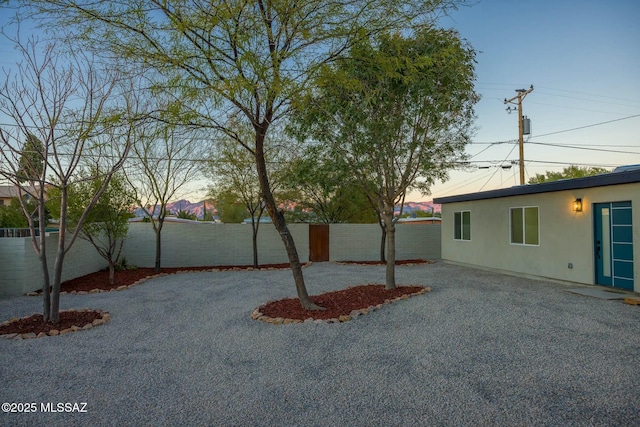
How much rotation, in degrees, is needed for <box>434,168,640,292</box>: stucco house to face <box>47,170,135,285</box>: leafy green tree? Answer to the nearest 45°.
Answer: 0° — it already faces it

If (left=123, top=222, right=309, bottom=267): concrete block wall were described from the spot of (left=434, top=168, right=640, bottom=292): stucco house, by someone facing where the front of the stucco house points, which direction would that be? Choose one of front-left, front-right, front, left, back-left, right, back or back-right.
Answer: front-right

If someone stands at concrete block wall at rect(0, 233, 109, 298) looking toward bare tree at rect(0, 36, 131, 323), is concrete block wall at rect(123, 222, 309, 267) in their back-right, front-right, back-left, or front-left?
back-left

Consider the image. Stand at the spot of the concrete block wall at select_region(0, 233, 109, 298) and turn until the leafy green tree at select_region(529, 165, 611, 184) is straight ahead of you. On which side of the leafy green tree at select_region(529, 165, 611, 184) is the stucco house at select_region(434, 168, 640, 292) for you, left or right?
right

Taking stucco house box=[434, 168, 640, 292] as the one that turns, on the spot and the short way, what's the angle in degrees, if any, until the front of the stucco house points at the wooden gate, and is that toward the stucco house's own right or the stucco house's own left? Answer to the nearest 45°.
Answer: approximately 45° to the stucco house's own right

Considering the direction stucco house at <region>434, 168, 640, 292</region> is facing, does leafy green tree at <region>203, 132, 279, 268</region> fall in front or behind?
in front

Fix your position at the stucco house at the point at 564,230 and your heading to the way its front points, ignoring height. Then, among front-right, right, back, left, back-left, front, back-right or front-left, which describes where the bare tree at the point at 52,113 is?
front

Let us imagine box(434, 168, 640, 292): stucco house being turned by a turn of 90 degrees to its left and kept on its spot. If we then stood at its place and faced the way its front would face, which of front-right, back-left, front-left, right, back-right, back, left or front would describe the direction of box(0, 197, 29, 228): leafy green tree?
back-right

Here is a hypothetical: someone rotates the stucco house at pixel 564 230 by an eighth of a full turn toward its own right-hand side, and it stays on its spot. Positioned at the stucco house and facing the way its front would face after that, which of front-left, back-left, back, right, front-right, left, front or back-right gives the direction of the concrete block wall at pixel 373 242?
front-right

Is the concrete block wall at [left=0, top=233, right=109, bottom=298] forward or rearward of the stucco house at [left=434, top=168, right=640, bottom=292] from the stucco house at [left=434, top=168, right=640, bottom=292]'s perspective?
forward

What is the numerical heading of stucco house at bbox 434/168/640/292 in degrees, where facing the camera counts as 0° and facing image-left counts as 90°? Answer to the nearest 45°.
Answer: approximately 45°

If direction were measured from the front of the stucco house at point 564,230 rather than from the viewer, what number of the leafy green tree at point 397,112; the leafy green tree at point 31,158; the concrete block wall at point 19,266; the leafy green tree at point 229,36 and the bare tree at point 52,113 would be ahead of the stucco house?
5

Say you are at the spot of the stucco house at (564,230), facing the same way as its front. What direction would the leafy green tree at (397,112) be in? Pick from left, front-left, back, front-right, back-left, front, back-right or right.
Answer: front

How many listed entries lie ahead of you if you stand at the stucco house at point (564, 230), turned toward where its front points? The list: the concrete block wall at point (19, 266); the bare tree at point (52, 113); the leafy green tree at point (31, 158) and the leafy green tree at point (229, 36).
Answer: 4
